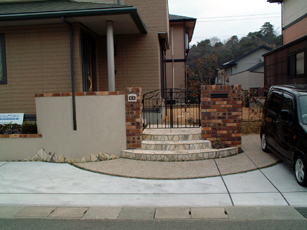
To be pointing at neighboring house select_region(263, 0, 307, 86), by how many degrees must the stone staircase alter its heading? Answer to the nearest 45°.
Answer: approximately 135° to its left

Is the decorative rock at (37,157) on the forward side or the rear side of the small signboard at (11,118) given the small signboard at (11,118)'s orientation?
on the forward side

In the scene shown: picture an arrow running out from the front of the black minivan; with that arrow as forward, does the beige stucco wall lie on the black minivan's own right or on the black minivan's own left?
on the black minivan's own right

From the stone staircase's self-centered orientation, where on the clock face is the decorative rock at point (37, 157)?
The decorative rock is roughly at 3 o'clock from the stone staircase.

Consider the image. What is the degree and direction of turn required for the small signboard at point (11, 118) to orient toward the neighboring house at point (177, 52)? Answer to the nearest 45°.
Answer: approximately 135° to its left

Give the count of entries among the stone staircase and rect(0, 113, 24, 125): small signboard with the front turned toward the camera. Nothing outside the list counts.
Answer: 2

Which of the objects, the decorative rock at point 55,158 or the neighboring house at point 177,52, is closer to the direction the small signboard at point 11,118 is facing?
the decorative rock

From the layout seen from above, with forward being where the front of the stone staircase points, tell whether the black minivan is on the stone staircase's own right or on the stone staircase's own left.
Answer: on the stone staircase's own left

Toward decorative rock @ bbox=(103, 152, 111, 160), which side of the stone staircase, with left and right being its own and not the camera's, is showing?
right

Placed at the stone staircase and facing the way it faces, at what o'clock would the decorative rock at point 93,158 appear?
The decorative rock is roughly at 3 o'clock from the stone staircase.

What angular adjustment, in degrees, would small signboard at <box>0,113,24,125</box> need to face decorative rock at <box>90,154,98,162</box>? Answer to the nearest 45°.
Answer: approximately 45° to its left

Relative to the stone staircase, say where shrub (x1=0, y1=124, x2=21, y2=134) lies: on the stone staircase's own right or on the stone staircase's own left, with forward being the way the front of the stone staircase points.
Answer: on the stone staircase's own right

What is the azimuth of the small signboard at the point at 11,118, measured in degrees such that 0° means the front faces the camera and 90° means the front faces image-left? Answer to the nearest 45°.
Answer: approximately 0°

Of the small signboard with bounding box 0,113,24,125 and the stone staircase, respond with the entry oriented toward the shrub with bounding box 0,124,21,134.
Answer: the small signboard

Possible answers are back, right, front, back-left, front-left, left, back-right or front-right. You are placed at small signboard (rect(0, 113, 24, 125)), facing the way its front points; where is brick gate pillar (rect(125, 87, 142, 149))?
front-left
